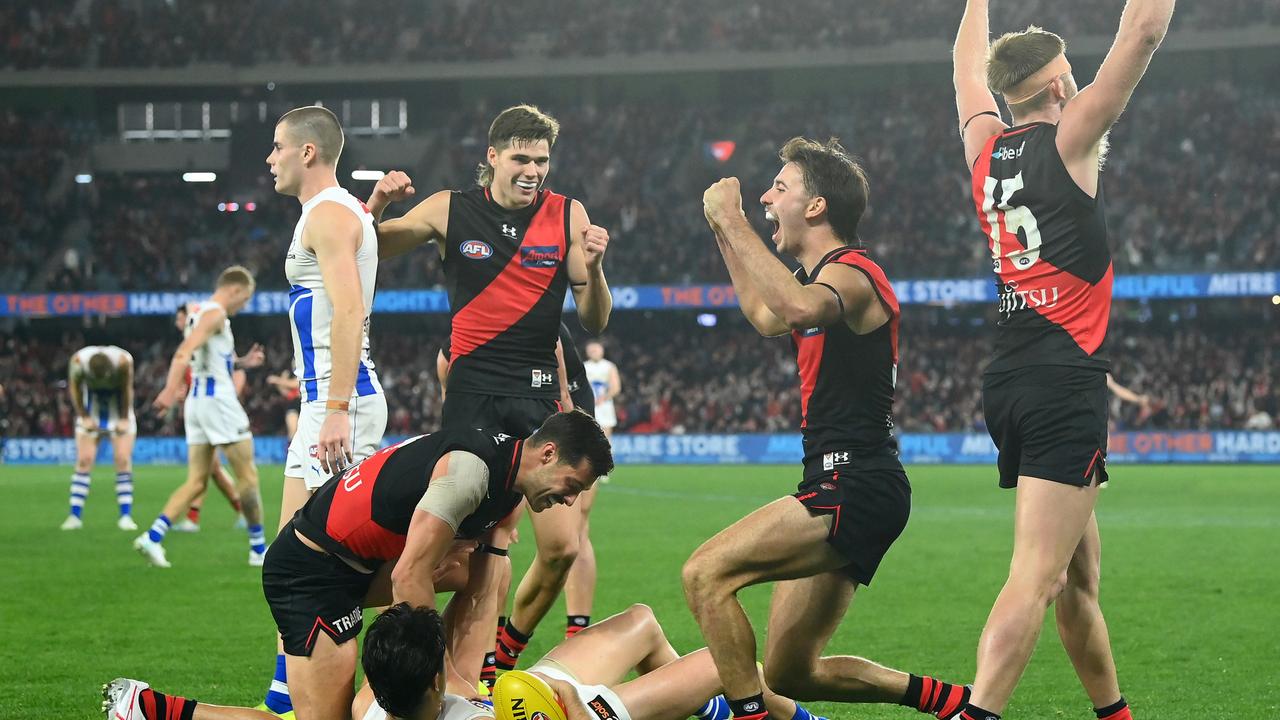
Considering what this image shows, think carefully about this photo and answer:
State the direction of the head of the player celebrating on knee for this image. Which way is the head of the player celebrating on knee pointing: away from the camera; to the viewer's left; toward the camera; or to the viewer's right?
to the viewer's left

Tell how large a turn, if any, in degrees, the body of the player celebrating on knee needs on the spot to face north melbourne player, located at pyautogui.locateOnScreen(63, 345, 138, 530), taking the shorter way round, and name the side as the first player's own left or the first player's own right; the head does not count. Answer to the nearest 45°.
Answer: approximately 45° to the first player's own right

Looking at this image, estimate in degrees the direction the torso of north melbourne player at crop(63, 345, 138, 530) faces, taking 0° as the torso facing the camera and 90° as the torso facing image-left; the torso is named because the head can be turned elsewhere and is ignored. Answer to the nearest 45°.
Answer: approximately 0°

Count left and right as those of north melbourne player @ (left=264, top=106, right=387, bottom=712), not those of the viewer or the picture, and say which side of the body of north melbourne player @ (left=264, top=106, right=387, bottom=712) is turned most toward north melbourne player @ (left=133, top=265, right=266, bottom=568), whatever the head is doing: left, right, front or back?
right

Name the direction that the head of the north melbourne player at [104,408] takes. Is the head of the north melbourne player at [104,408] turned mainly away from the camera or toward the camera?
toward the camera

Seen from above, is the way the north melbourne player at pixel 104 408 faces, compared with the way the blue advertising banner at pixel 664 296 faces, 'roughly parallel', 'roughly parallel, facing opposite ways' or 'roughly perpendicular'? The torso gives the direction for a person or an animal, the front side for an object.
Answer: roughly parallel

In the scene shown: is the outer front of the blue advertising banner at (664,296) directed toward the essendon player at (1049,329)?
yes

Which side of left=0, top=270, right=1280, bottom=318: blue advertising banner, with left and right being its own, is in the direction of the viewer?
front

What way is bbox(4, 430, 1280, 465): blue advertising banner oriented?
toward the camera

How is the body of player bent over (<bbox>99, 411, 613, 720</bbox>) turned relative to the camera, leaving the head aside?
to the viewer's right

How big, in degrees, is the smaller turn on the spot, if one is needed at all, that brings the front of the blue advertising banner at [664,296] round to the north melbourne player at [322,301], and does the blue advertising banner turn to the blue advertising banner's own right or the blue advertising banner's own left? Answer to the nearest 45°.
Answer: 0° — it already faces them

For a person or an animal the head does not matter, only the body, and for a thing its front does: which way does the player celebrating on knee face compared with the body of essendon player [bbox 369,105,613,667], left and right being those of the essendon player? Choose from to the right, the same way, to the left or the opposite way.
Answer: to the right

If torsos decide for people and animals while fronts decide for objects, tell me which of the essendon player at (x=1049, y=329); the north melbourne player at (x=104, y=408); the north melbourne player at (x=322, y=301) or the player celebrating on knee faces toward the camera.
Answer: the north melbourne player at (x=104, y=408)

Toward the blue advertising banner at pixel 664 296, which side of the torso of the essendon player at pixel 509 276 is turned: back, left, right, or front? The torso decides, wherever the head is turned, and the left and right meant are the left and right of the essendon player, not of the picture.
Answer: back

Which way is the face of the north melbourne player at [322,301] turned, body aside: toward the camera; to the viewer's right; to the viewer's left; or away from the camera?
to the viewer's left

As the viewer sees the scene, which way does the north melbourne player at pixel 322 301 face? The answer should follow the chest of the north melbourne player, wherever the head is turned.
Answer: to the viewer's left

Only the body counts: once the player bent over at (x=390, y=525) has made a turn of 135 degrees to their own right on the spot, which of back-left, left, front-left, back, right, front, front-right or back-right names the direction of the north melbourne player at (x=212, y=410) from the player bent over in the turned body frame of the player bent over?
back-right

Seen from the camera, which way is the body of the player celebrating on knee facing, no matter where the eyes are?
to the viewer's left

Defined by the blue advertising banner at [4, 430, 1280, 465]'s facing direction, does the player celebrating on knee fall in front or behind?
in front
